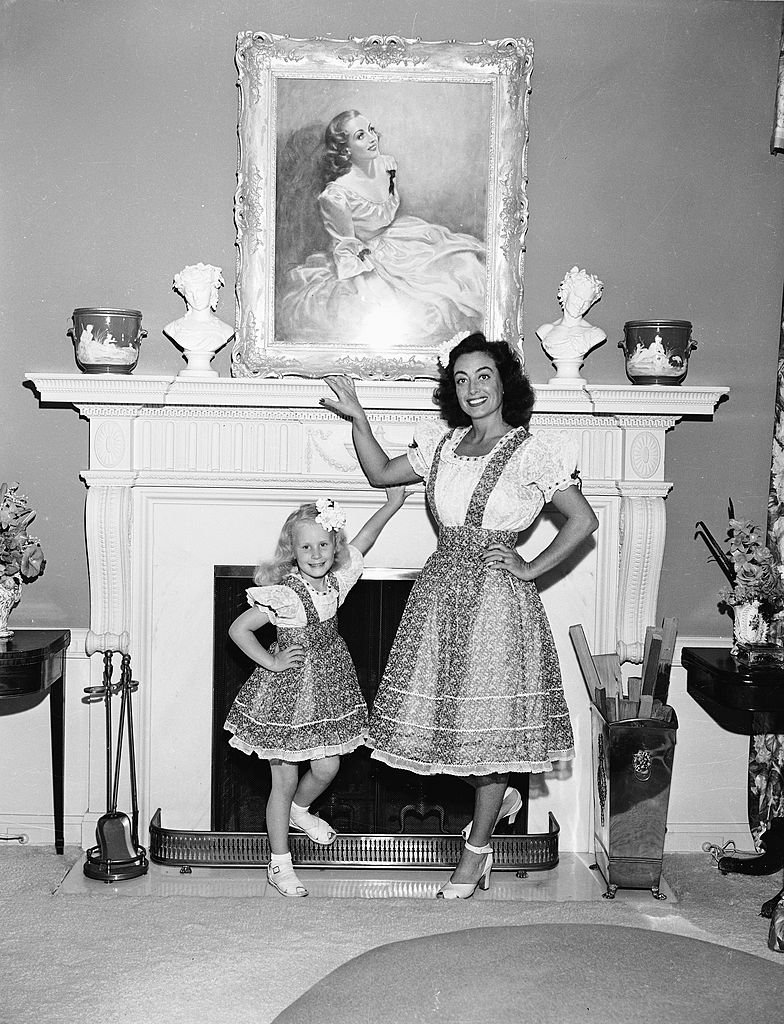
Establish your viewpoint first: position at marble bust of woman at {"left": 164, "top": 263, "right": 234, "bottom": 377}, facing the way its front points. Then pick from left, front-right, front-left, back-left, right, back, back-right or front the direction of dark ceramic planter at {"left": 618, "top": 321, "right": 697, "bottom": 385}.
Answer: left

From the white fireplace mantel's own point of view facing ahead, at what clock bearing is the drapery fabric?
The drapery fabric is roughly at 9 o'clock from the white fireplace mantel.

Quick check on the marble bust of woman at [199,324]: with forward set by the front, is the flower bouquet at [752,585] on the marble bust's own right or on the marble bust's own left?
on the marble bust's own left

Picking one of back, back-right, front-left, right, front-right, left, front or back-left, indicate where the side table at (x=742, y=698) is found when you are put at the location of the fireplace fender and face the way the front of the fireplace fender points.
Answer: left

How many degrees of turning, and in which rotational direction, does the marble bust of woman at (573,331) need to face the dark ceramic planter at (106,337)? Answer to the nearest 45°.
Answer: approximately 90° to its right

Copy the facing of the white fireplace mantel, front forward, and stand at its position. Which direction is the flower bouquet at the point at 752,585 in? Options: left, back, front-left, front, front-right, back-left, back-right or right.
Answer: left

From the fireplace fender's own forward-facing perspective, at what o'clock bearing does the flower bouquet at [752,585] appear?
The flower bouquet is roughly at 9 o'clock from the fireplace fender.

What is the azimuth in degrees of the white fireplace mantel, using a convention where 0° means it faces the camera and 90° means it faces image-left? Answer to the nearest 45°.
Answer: approximately 0°

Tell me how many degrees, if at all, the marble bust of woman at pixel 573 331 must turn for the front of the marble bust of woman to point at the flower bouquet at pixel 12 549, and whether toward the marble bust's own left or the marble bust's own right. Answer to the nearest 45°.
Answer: approximately 90° to the marble bust's own right
